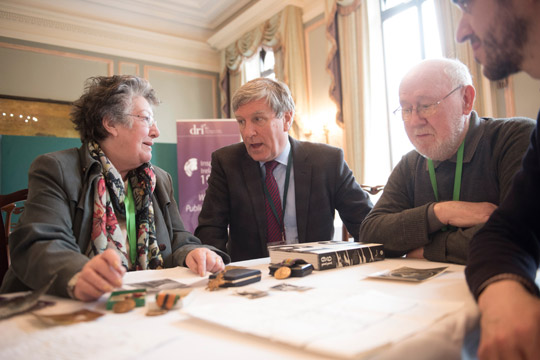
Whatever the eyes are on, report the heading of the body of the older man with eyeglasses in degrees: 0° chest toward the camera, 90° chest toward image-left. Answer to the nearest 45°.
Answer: approximately 45°

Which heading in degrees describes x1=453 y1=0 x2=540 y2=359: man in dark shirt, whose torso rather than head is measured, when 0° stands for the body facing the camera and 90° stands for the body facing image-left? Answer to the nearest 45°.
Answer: approximately 90°

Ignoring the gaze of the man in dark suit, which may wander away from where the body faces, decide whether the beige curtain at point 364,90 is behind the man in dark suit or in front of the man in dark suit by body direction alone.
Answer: behind

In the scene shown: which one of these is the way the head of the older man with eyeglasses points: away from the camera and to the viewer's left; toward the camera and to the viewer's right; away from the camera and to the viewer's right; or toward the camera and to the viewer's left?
toward the camera and to the viewer's left

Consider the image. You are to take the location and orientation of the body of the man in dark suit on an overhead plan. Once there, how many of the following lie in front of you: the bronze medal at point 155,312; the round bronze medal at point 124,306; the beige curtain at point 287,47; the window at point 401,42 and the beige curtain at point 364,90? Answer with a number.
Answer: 2

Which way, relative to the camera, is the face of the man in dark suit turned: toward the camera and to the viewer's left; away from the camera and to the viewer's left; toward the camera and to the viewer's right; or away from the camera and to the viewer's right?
toward the camera and to the viewer's left

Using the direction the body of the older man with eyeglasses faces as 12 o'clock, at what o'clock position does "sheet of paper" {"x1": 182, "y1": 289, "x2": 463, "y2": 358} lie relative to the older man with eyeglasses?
The sheet of paper is roughly at 11 o'clock from the older man with eyeglasses.

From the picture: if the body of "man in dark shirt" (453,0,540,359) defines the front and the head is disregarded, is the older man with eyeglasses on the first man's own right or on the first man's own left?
on the first man's own right

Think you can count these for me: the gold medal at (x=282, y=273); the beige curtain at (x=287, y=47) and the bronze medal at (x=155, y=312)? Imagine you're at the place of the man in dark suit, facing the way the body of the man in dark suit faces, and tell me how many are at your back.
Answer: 1

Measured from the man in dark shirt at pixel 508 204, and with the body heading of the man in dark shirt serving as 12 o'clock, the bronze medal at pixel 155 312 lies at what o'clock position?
The bronze medal is roughly at 11 o'clock from the man in dark shirt.

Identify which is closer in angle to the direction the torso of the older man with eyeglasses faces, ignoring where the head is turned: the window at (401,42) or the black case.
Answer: the black case

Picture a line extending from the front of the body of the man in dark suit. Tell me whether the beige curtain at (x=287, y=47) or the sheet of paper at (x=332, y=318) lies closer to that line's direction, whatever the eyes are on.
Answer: the sheet of paper

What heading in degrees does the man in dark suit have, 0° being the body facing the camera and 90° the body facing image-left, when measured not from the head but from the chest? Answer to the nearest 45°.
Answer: approximately 0°

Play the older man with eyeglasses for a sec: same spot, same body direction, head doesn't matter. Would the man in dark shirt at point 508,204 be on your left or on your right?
on your left
